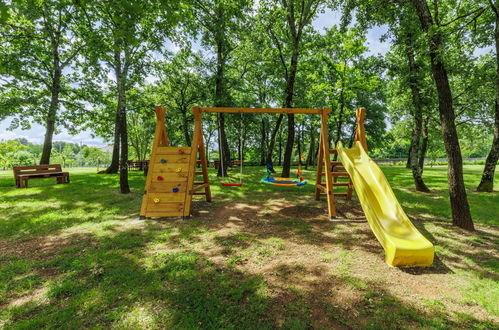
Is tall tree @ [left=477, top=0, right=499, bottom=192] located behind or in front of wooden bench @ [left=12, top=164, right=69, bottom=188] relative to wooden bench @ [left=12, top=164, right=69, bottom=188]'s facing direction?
in front

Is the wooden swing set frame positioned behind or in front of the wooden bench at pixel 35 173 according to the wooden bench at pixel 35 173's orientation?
in front

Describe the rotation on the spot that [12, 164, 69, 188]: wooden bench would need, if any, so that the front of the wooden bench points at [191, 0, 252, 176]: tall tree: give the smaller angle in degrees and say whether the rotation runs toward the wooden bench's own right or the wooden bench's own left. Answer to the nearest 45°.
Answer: approximately 90° to the wooden bench's own left

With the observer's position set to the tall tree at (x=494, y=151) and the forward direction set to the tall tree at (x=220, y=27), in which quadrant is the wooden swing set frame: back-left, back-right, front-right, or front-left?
front-left

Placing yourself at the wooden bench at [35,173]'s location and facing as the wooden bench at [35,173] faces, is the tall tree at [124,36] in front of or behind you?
in front
